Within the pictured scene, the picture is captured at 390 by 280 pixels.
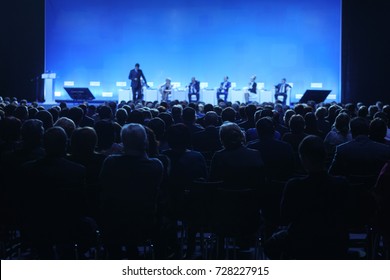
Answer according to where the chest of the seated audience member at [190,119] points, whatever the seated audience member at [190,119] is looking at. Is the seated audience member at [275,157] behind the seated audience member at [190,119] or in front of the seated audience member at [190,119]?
behind

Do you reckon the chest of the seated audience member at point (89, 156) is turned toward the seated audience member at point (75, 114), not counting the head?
yes

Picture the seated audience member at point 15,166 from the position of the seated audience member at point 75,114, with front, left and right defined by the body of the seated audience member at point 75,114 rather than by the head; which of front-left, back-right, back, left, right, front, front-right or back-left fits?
back

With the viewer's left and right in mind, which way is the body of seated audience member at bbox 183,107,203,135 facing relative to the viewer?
facing away from the viewer

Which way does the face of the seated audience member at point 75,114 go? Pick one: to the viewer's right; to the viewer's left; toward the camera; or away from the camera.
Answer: away from the camera

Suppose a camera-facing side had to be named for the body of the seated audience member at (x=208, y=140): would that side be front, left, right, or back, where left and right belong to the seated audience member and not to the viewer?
back

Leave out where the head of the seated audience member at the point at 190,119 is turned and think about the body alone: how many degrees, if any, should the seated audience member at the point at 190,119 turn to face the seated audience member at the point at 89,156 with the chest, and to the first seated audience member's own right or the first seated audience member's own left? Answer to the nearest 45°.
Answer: approximately 180°

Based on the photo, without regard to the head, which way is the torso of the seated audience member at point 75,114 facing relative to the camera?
away from the camera

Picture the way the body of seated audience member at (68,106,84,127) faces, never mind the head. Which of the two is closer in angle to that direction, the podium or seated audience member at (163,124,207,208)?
the podium

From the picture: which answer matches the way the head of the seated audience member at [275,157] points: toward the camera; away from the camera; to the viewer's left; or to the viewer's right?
away from the camera

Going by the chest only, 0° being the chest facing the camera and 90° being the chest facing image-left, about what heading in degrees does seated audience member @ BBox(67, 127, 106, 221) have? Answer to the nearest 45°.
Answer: approximately 180°

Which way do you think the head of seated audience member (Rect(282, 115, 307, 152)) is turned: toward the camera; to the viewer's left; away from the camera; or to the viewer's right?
away from the camera

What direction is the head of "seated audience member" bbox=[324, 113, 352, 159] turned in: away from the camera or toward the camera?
away from the camera
